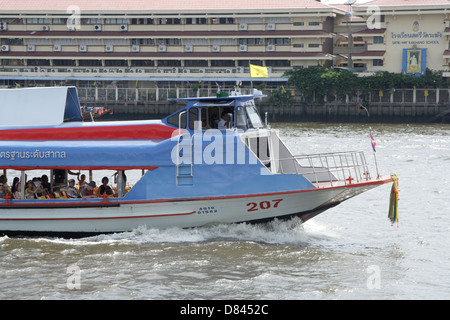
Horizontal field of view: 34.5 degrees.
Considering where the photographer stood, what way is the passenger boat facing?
facing to the right of the viewer

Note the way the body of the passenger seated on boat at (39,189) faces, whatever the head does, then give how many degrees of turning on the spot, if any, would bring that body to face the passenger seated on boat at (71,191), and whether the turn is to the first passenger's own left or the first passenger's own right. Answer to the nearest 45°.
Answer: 0° — they already face them

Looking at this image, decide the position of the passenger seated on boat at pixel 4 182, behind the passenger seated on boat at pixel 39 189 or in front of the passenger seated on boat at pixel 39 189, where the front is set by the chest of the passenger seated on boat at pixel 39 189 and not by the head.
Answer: behind

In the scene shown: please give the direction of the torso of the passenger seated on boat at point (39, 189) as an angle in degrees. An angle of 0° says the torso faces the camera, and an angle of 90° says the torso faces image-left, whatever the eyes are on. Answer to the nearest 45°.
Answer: approximately 270°
